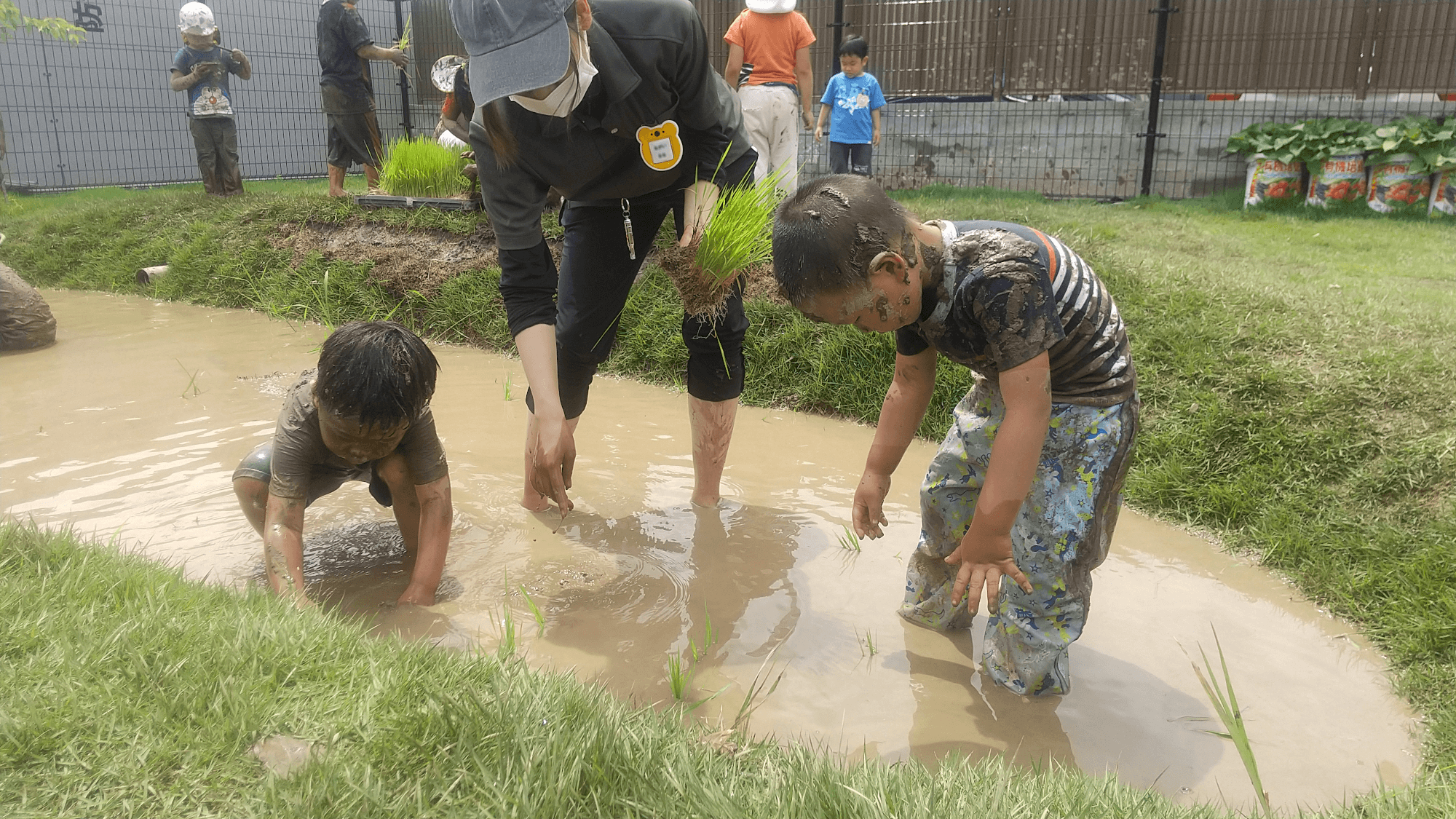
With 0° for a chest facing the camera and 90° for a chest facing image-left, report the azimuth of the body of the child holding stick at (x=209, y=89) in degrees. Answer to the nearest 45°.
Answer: approximately 0°

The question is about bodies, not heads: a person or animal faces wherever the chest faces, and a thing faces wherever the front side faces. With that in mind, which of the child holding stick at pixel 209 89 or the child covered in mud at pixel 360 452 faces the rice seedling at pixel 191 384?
the child holding stick

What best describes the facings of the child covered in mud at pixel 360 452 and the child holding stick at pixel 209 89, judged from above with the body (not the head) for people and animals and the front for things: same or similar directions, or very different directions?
same or similar directions

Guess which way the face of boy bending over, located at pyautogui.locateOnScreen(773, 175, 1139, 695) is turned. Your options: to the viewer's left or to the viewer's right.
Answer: to the viewer's left

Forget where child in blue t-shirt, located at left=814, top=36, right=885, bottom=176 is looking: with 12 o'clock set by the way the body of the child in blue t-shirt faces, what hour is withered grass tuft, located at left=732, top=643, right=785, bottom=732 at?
The withered grass tuft is roughly at 12 o'clock from the child in blue t-shirt.

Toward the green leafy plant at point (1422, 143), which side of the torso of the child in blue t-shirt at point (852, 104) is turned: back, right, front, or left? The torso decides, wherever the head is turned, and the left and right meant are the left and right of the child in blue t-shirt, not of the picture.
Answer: left

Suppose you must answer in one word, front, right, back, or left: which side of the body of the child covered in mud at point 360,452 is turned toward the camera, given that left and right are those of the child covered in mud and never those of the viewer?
front

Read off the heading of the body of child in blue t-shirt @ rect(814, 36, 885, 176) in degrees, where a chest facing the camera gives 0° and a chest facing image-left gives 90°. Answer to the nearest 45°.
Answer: approximately 0°

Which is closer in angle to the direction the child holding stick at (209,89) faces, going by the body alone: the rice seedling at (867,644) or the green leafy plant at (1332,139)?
the rice seedling

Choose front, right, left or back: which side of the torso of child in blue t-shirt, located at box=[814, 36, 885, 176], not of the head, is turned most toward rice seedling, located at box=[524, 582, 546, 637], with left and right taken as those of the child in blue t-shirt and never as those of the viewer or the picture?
front

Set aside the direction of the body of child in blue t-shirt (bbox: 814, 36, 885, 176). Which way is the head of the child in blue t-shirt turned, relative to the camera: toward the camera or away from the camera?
toward the camera

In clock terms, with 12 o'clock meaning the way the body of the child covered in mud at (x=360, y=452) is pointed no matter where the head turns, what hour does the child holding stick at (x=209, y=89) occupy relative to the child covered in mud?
The child holding stick is roughly at 6 o'clock from the child covered in mud.

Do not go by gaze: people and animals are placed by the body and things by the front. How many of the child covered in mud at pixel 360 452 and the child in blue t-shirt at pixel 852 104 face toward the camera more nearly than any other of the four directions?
2

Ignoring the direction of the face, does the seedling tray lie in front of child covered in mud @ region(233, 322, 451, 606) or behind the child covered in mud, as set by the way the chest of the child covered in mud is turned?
behind

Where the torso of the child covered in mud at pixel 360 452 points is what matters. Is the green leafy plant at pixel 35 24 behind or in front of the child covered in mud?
behind

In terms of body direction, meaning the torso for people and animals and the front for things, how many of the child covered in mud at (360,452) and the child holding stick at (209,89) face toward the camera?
2

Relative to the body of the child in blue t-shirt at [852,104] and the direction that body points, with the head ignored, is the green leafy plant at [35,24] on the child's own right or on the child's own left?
on the child's own right

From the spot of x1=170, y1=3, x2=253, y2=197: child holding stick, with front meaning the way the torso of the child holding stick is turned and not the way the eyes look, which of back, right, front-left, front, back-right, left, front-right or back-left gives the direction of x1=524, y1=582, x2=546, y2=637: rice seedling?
front

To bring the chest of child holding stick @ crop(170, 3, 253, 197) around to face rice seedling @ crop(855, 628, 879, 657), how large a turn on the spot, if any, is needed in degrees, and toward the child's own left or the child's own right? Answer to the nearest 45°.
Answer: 0° — they already face it
